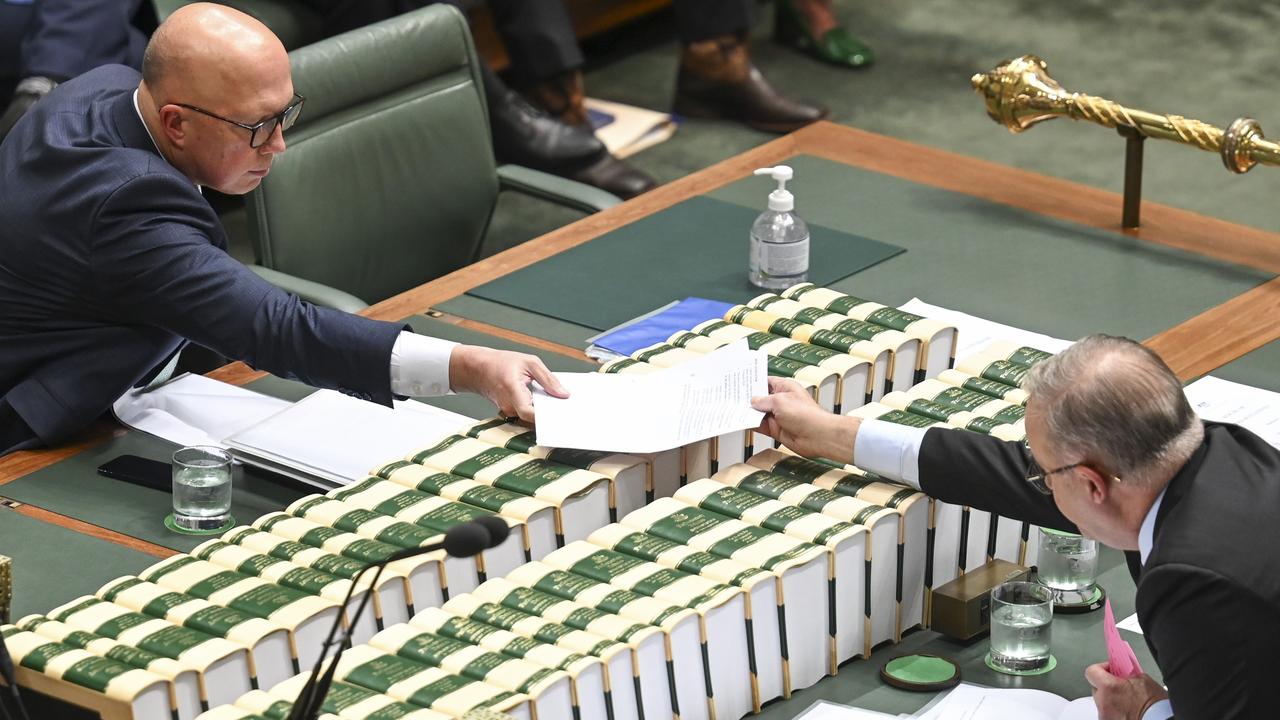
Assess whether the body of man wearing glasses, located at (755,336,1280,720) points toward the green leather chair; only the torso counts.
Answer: yes

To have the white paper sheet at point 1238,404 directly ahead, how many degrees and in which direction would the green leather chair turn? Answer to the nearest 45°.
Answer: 0° — it already faces it

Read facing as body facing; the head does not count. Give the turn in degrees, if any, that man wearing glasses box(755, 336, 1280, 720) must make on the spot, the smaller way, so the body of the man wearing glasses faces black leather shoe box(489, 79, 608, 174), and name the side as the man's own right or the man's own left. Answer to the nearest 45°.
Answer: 0° — they already face it

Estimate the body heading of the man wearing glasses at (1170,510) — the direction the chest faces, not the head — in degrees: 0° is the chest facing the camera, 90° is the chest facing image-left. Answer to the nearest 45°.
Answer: approximately 135°

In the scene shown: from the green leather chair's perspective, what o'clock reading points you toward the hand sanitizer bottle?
The hand sanitizer bottle is roughly at 12 o'clock from the green leather chair.

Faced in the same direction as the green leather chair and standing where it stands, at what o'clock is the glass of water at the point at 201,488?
The glass of water is roughly at 2 o'clock from the green leather chair.

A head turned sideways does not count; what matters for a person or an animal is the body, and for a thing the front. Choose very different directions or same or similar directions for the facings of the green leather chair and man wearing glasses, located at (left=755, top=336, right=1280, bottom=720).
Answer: very different directions

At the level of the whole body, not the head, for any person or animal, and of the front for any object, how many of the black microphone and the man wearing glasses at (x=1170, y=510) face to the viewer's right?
1

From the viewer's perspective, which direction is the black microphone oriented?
to the viewer's right

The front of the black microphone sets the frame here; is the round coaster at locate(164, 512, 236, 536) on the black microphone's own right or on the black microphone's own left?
on the black microphone's own left
